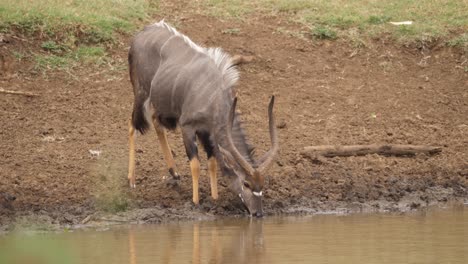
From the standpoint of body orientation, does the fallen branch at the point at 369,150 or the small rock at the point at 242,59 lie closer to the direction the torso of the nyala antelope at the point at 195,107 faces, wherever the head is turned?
the fallen branch

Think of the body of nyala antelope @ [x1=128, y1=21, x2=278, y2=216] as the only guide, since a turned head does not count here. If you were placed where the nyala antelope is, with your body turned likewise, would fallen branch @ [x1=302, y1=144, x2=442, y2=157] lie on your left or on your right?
on your left

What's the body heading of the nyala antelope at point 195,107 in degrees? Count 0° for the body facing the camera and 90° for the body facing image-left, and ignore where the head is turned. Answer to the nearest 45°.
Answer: approximately 315°

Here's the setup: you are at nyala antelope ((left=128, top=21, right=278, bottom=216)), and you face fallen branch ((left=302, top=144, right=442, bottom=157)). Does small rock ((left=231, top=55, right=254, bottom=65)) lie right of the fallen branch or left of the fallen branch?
left

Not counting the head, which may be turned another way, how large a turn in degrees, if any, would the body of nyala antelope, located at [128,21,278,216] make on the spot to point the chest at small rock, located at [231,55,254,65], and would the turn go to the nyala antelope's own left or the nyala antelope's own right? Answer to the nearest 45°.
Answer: approximately 135° to the nyala antelope's own left
